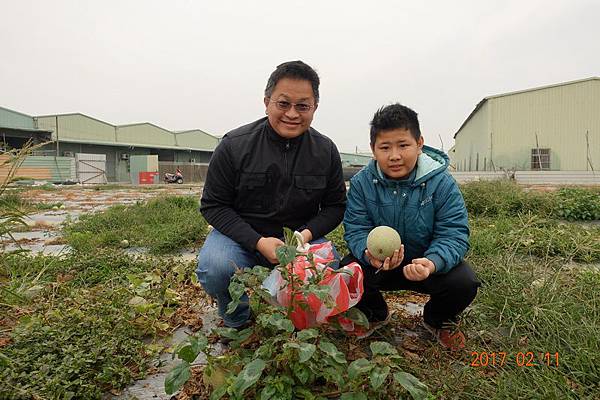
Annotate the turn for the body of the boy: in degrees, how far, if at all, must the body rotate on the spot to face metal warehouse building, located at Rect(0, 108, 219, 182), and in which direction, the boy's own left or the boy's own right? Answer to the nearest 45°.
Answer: approximately 135° to the boy's own right

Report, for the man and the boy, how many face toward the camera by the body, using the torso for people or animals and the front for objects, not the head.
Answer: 2

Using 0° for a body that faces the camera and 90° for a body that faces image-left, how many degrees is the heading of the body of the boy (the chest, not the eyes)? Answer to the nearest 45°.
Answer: approximately 0°

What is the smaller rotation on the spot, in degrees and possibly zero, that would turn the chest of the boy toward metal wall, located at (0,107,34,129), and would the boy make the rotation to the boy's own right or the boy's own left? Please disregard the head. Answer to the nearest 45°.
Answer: approximately 135° to the boy's own right

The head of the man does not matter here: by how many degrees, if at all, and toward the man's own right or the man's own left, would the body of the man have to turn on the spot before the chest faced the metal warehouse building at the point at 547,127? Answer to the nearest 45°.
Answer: approximately 135° to the man's own left
